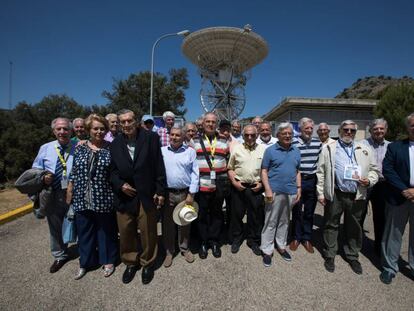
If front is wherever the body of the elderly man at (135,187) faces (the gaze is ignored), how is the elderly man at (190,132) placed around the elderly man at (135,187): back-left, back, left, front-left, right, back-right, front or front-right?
back-left

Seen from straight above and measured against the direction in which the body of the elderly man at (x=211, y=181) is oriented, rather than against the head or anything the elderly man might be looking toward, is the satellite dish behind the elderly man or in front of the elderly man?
behind

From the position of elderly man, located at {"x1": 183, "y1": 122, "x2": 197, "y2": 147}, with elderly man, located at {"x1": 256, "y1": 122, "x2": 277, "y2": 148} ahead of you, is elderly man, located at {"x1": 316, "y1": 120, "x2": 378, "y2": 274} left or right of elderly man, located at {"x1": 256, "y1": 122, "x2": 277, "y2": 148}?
right

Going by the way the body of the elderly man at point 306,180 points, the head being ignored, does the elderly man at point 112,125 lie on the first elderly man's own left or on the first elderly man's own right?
on the first elderly man's own right

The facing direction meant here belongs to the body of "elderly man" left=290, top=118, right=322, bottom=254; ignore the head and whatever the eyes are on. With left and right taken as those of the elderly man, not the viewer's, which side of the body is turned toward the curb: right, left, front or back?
right

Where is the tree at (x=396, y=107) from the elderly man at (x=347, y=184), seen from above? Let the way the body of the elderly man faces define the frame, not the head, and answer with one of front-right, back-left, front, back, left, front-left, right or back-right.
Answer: back

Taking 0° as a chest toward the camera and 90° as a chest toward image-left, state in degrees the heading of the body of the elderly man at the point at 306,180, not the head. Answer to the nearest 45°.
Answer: approximately 0°

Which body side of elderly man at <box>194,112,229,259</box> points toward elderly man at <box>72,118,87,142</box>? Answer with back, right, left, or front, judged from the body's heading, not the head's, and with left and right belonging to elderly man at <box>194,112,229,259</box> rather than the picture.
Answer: right

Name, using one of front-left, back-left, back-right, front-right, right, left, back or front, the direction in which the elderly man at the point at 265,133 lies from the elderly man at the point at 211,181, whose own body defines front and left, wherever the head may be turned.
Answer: back-left

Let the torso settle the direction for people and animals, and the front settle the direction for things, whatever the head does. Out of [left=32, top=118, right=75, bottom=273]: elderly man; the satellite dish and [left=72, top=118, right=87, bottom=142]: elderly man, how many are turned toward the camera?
2
